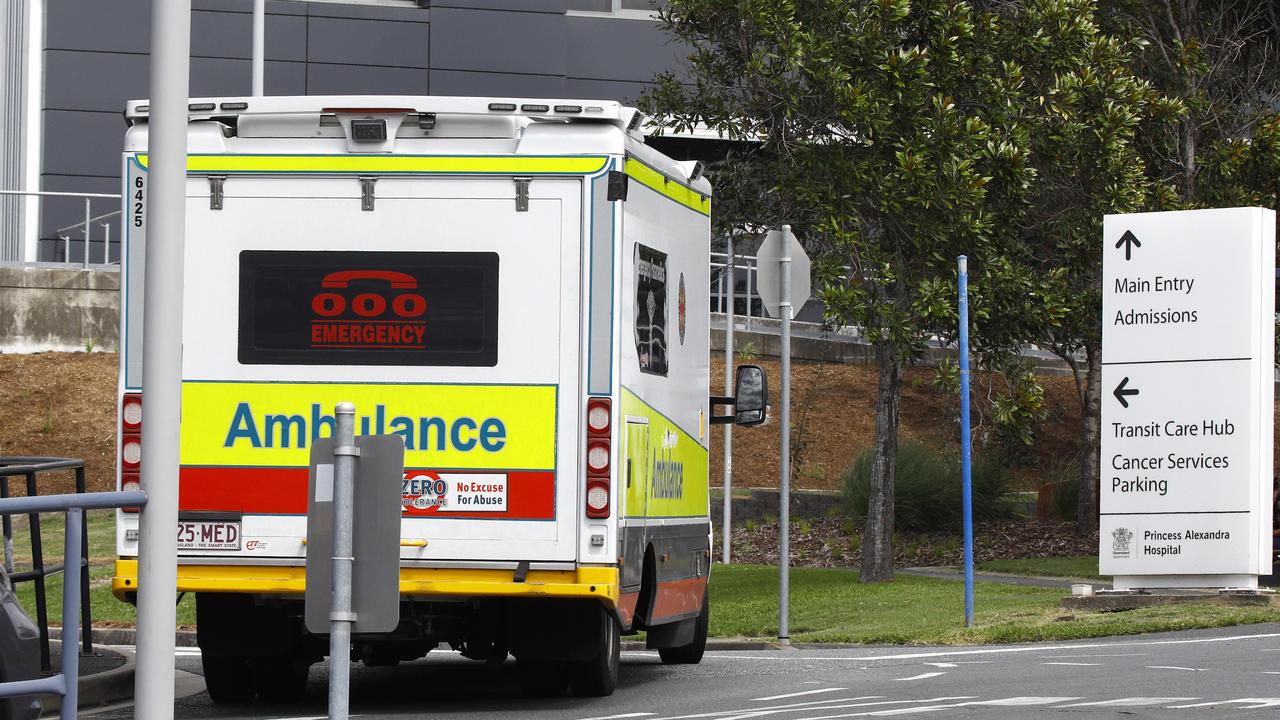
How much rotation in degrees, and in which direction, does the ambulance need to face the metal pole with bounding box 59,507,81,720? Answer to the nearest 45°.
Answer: approximately 180°

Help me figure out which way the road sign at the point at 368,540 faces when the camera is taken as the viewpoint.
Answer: facing away from the viewer

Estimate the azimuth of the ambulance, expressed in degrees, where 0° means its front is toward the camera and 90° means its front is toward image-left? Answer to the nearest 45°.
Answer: approximately 180°

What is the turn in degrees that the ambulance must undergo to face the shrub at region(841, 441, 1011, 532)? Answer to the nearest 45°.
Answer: approximately 45° to its right

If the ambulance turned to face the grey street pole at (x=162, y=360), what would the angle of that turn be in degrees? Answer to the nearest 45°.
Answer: approximately 180°

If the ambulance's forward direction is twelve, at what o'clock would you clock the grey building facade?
The grey building facade is roughly at 12 o'clock from the ambulance.

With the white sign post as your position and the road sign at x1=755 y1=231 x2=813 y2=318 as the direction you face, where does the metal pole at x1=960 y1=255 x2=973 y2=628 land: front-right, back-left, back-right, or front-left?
front-left

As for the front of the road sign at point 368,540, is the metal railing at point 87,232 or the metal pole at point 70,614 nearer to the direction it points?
the metal railing

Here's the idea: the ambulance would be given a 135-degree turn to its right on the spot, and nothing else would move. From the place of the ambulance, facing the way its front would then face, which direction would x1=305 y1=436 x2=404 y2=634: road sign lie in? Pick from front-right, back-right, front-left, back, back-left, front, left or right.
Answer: front-right

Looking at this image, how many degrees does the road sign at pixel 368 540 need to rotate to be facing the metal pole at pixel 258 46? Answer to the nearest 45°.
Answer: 0° — it already faces it

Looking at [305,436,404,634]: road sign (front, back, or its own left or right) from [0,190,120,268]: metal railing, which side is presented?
front

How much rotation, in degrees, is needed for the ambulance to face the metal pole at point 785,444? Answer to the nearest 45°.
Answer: approximately 45° to its right

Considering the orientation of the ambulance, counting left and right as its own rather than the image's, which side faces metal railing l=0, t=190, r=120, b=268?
front
